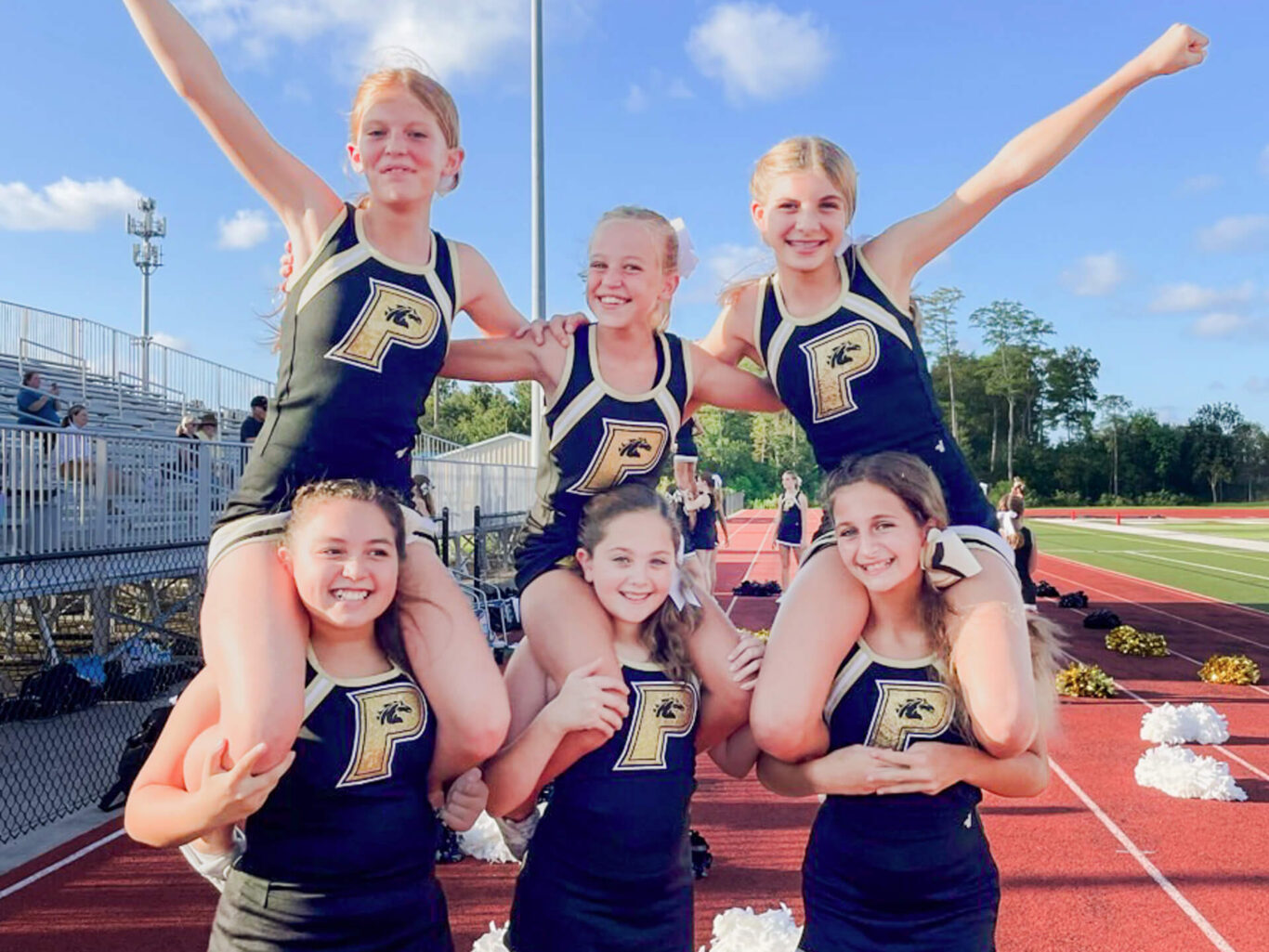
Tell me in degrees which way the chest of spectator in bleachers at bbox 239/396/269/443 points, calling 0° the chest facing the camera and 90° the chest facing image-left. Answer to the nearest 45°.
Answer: approximately 270°

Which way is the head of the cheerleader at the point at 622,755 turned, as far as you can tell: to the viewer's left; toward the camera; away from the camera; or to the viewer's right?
toward the camera

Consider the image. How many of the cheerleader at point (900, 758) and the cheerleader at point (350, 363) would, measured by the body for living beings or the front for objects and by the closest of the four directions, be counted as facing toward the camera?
2

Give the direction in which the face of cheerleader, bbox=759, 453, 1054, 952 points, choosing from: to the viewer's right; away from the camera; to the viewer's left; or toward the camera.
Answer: toward the camera

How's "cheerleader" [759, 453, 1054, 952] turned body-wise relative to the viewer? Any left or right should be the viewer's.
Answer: facing the viewer

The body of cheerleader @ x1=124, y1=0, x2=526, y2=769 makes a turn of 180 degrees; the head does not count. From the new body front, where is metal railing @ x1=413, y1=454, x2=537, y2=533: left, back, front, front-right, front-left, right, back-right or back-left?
front

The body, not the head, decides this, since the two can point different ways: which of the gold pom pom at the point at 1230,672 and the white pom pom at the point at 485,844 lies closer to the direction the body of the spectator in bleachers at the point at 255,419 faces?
the gold pom pom

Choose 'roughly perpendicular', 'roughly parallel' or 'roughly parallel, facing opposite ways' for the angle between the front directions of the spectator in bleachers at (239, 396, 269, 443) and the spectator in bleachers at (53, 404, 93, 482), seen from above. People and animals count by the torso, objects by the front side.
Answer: roughly parallel

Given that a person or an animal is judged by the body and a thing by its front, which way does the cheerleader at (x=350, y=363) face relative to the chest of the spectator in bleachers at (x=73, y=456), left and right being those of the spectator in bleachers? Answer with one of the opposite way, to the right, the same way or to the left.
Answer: to the right

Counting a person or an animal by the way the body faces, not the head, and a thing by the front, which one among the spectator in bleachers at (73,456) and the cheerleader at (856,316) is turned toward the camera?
the cheerleader

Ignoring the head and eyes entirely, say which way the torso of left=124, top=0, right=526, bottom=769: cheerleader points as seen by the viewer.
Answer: toward the camera

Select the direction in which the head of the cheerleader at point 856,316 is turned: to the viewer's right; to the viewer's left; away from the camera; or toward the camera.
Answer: toward the camera

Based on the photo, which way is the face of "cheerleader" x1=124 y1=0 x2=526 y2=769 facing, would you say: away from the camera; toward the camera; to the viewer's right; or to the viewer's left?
toward the camera

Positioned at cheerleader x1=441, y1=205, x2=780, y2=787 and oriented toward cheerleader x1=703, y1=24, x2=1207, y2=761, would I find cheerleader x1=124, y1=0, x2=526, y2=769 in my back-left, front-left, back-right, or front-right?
back-right
